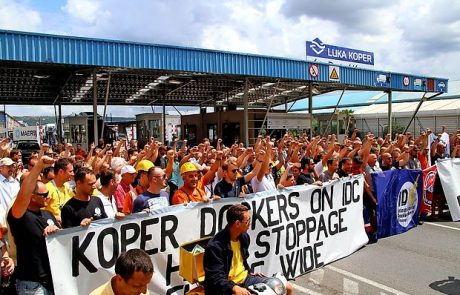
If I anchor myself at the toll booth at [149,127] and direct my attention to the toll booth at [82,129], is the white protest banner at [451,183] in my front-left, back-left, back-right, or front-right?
back-left

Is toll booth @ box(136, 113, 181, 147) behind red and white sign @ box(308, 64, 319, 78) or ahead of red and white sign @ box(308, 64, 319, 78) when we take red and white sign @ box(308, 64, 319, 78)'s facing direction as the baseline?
behind

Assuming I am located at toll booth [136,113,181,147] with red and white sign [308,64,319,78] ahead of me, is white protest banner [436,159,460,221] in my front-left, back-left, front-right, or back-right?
front-right

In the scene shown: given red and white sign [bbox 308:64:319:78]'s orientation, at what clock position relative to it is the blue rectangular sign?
The blue rectangular sign is roughly at 8 o'clock from the red and white sign.

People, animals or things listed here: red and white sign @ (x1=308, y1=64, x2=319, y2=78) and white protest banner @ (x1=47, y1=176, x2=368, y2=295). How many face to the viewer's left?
0

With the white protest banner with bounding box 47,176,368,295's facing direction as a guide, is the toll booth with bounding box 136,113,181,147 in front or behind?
behind

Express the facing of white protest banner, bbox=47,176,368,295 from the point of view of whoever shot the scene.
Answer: facing the viewer and to the right of the viewer

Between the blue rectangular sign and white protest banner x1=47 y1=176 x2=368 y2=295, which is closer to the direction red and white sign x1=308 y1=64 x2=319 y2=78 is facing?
the white protest banner

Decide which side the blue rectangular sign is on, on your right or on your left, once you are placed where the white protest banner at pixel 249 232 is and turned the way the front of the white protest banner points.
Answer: on your left

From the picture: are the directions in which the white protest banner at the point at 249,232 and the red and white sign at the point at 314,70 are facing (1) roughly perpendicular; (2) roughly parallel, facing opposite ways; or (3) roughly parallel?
roughly parallel

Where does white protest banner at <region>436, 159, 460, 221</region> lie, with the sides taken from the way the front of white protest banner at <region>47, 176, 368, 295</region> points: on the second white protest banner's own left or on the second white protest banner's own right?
on the second white protest banner's own left

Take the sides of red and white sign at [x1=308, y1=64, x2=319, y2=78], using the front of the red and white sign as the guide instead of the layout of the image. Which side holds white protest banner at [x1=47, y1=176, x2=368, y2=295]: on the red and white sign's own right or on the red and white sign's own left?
on the red and white sign's own right

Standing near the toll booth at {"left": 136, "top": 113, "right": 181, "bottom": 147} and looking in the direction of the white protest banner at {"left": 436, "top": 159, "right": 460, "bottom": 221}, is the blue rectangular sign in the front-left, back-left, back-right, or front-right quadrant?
front-left
